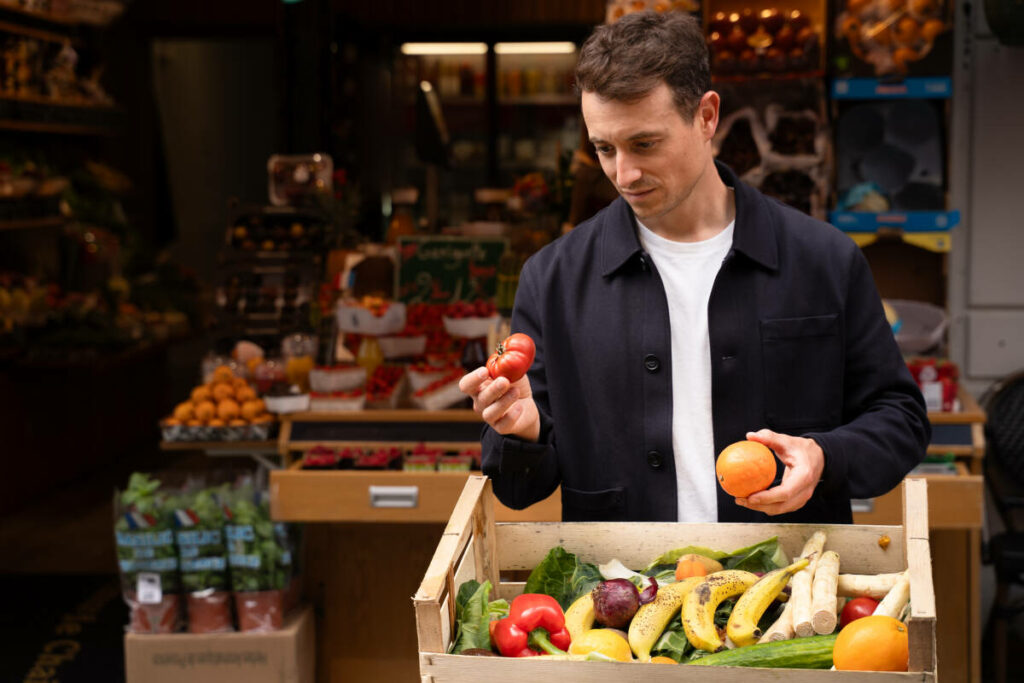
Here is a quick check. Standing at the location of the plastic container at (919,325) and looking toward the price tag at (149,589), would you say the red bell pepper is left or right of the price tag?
left

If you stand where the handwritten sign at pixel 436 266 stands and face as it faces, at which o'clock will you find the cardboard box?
The cardboard box is roughly at 1 o'clock from the handwritten sign.

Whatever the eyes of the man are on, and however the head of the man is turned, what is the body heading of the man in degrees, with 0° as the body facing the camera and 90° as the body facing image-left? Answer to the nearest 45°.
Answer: approximately 0°

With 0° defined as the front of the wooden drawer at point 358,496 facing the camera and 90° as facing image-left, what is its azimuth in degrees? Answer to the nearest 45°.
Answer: approximately 0°

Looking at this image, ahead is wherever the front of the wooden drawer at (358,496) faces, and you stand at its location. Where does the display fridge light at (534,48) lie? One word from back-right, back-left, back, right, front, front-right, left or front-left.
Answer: back

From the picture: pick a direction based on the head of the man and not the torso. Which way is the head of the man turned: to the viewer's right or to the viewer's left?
to the viewer's left
